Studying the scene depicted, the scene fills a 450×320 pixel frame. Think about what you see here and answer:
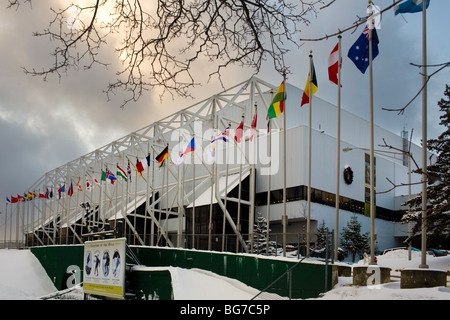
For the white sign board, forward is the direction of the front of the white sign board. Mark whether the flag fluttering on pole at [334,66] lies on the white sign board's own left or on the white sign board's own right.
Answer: on the white sign board's own left

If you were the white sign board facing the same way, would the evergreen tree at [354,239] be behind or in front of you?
behind

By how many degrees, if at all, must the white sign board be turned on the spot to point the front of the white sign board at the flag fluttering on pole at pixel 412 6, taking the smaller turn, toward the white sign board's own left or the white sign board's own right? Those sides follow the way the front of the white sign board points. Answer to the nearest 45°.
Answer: approximately 90° to the white sign board's own left

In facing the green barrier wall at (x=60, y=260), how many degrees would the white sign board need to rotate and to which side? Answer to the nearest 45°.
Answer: approximately 135° to its right

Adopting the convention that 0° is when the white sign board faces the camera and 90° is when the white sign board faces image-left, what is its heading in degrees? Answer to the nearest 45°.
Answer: approximately 45°
